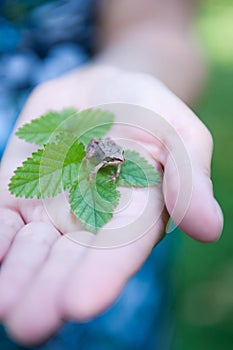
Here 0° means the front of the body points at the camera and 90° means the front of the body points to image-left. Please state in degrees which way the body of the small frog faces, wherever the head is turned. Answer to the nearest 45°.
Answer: approximately 315°
